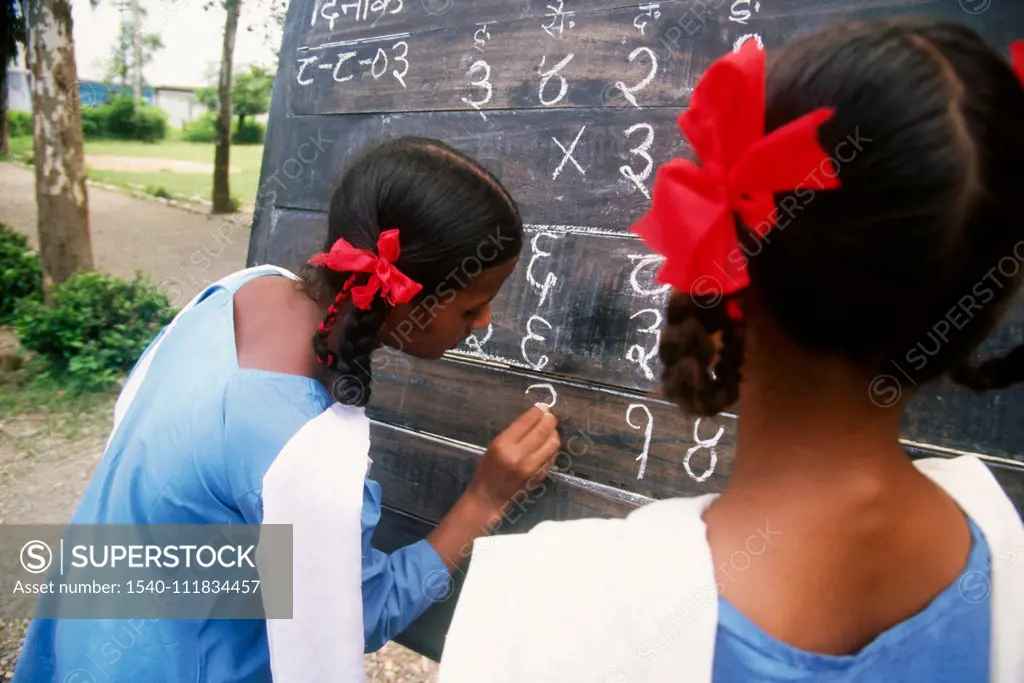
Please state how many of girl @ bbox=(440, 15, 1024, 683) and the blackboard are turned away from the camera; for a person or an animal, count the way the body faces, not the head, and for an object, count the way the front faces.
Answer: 1

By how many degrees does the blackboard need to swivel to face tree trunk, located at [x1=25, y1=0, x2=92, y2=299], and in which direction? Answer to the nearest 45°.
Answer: approximately 90° to its right

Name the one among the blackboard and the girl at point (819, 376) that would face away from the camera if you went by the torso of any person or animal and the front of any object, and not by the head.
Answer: the girl

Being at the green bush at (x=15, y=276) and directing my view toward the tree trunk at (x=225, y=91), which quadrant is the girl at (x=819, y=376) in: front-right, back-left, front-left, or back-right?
back-right

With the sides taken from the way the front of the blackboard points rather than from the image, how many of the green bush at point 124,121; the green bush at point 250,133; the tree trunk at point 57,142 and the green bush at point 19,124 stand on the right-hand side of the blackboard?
4

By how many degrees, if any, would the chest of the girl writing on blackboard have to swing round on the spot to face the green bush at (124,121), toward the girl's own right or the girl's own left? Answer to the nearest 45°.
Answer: approximately 45° to the girl's own left

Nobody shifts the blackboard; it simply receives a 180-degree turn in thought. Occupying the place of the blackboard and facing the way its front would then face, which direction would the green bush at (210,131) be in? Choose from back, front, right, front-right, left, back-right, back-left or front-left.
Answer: left

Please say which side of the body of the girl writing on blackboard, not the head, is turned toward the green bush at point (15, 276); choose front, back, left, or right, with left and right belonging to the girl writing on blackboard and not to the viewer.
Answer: left

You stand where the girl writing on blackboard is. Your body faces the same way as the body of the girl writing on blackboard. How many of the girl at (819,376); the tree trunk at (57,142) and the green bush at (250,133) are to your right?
1

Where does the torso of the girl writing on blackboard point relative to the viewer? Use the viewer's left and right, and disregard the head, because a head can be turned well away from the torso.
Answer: facing away from the viewer and to the right of the viewer

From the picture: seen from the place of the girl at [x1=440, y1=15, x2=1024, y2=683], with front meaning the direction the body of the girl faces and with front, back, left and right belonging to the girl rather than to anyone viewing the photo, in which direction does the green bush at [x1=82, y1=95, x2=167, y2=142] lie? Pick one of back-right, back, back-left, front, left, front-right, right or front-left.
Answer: front-left

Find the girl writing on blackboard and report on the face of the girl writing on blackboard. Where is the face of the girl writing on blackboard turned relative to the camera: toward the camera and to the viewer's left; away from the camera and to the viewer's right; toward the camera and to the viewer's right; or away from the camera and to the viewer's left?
away from the camera and to the viewer's right

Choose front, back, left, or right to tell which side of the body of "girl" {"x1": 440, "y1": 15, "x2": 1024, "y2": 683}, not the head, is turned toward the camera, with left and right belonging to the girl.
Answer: back

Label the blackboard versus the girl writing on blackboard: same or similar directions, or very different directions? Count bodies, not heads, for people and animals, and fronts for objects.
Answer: very different directions

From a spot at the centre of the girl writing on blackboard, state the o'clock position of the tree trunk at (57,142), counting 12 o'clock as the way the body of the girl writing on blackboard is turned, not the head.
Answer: The tree trunk is roughly at 10 o'clock from the girl writing on blackboard.

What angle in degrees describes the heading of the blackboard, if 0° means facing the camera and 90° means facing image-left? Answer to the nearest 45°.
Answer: approximately 45°

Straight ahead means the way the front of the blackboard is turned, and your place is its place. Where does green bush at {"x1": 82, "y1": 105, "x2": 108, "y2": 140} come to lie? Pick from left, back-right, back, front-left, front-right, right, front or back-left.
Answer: right
